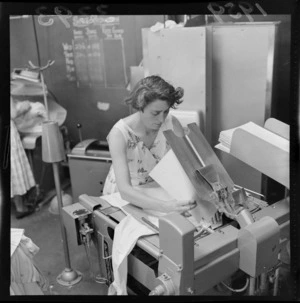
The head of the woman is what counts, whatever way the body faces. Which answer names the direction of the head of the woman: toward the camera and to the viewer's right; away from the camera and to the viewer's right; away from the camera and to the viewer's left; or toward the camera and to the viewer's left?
toward the camera and to the viewer's right

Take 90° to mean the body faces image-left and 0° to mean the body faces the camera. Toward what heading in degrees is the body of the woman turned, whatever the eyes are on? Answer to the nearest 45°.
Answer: approximately 315°

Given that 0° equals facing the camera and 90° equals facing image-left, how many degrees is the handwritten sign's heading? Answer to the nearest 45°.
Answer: approximately 0°
